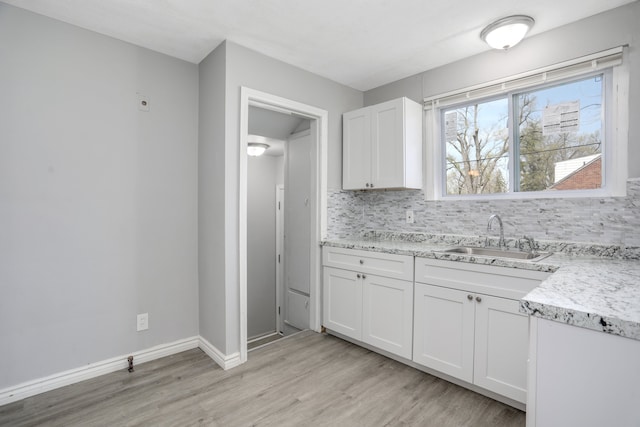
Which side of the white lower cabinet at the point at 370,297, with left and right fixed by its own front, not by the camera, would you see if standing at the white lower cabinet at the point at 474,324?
left

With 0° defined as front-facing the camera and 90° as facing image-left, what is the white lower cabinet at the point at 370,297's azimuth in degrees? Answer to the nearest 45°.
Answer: approximately 45°

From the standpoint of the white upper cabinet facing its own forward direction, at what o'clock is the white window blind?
The white window blind is roughly at 8 o'clock from the white upper cabinet.

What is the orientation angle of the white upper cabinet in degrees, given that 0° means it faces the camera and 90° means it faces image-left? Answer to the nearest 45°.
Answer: approximately 45°

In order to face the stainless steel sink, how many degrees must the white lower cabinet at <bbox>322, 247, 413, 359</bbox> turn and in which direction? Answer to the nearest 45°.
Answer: approximately 135° to its left

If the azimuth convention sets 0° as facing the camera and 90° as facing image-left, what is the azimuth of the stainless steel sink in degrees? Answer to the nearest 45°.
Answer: approximately 45°

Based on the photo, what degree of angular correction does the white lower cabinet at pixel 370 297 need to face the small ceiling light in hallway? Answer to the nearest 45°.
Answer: approximately 90° to its right

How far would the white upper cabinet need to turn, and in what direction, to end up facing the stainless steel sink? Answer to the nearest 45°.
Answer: approximately 90° to its left
